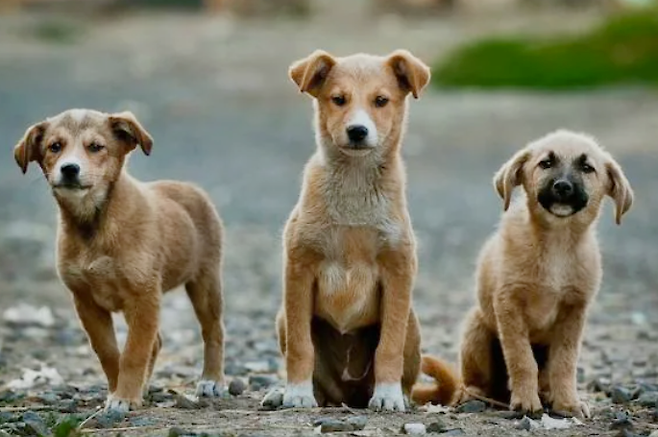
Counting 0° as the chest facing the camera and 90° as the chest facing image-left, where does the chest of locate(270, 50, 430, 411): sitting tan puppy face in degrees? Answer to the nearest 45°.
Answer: approximately 0°

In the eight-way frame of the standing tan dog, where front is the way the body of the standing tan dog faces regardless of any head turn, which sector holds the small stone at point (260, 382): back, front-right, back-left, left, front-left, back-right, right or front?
back

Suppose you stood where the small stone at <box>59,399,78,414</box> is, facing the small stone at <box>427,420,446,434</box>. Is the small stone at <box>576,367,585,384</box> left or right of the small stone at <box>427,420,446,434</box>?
left

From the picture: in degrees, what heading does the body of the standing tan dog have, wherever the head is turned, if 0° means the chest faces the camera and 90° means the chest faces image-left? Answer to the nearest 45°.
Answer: approximately 45°

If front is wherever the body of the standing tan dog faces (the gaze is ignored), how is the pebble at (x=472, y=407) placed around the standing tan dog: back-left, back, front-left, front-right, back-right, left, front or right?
back-left

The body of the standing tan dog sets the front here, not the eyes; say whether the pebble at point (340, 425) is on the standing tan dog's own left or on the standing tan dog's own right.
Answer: on the standing tan dog's own left
